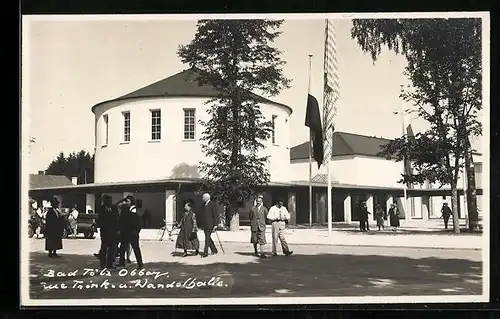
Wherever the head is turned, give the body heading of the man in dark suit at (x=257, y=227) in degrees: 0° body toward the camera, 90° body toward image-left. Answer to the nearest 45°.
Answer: approximately 0°
